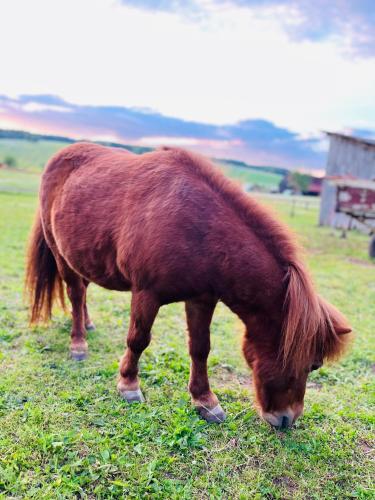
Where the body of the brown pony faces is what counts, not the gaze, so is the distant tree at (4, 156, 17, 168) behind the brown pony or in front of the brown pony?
behind

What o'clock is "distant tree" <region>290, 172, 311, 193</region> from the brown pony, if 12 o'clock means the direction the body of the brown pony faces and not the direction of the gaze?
The distant tree is roughly at 8 o'clock from the brown pony.

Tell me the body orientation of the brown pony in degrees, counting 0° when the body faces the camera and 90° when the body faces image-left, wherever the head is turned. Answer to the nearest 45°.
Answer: approximately 315°

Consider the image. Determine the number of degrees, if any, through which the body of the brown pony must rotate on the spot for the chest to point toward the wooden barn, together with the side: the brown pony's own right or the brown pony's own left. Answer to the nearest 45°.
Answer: approximately 135° to the brown pony's own left
